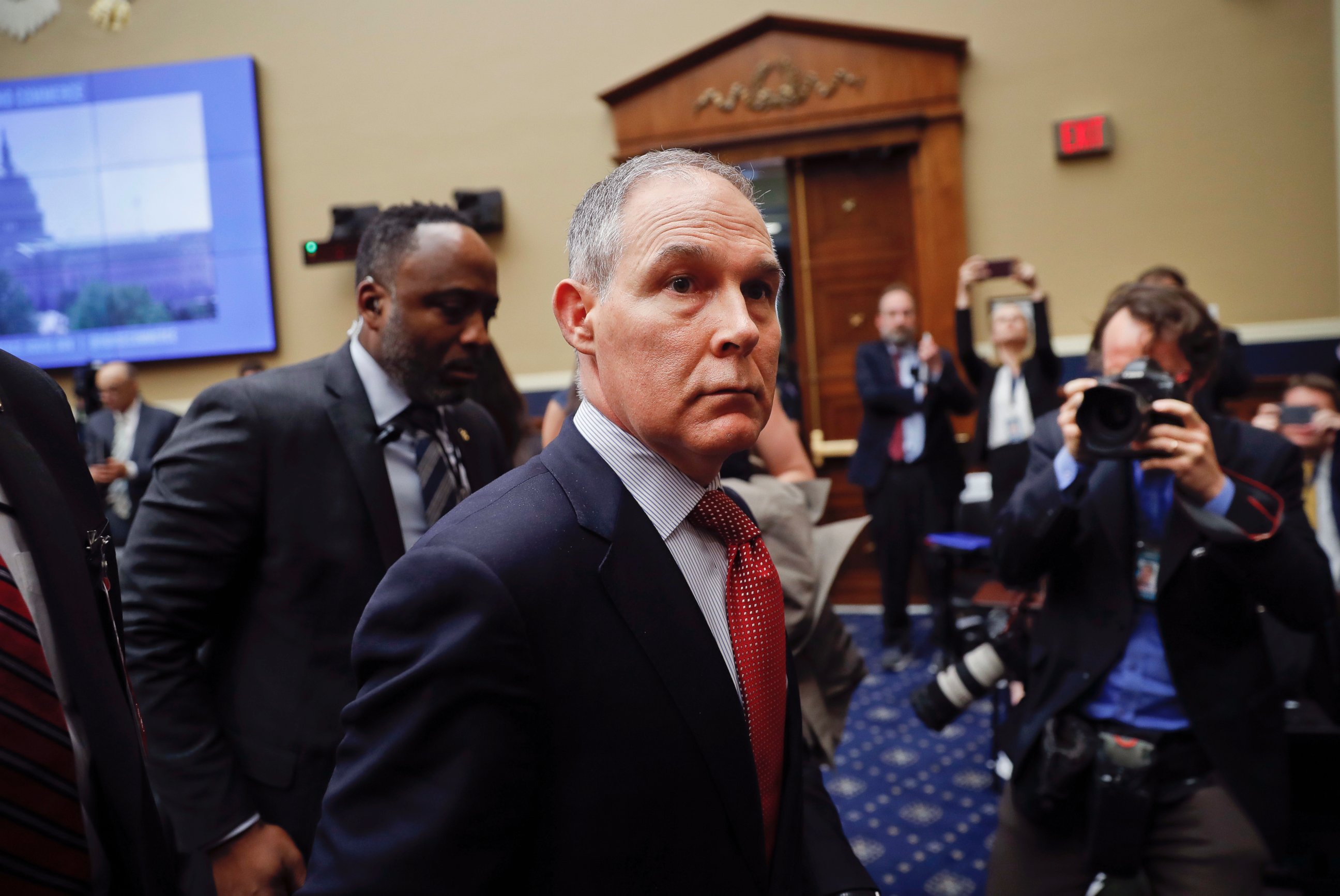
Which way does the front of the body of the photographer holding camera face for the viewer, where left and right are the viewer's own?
facing the viewer

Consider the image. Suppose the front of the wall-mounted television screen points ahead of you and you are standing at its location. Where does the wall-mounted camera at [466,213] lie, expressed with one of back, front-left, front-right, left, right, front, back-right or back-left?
front-left

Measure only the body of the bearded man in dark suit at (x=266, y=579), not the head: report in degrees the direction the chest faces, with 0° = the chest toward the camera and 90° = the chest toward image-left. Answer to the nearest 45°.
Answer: approximately 315°

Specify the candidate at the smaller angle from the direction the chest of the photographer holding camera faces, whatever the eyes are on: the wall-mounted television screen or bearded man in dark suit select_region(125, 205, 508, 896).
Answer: the bearded man in dark suit

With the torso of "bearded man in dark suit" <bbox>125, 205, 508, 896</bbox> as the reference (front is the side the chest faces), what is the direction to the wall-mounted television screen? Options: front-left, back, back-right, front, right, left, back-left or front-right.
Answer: back-left

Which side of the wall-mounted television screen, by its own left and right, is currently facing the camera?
front

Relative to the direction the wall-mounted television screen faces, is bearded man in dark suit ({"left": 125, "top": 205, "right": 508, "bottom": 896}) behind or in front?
in front

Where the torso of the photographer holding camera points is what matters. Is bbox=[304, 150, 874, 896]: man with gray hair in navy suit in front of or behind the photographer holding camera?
in front

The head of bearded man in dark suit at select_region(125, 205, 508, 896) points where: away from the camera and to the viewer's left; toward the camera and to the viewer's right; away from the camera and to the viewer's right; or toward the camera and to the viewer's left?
toward the camera and to the viewer's right

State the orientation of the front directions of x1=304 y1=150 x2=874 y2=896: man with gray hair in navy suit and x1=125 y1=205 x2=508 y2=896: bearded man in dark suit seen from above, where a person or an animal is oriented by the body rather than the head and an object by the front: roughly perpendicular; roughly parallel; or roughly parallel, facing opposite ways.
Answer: roughly parallel

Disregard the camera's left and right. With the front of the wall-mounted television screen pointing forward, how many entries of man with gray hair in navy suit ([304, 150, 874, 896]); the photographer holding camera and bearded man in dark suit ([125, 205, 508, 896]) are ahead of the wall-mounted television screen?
3

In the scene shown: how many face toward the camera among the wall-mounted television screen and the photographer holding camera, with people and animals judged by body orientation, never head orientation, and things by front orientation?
2

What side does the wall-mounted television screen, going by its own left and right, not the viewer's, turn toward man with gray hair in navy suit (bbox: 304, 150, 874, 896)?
front
